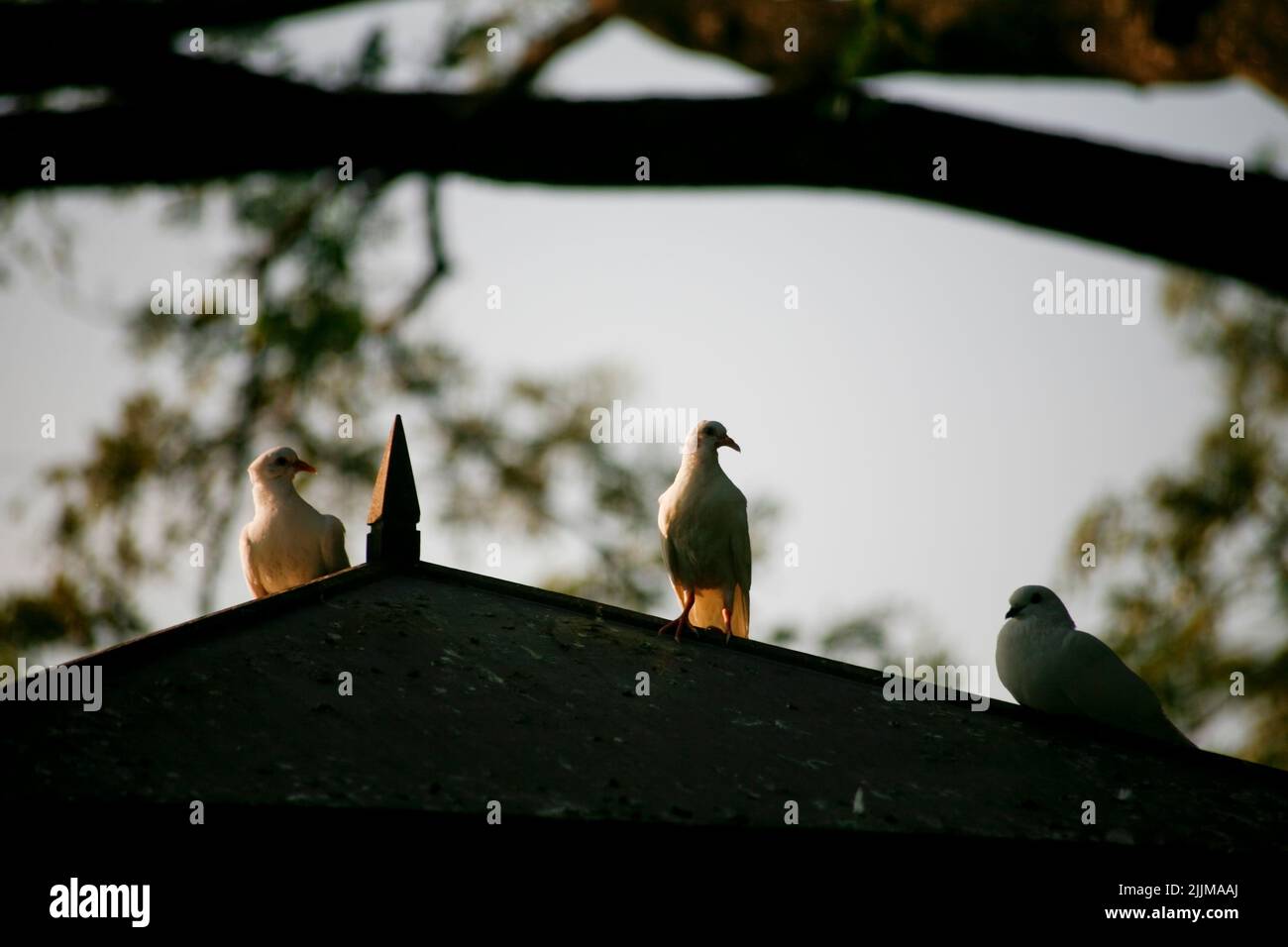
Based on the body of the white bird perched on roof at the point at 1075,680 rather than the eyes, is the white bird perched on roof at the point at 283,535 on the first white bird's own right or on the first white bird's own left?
on the first white bird's own right

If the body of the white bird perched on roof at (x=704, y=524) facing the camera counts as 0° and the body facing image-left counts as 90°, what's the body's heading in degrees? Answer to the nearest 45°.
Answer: approximately 0°

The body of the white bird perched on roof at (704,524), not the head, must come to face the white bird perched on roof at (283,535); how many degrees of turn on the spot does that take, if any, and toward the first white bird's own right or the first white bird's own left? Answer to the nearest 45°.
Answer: approximately 90° to the first white bird's own right

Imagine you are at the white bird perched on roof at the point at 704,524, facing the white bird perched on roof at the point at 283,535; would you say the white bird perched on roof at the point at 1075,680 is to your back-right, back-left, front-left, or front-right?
back-left

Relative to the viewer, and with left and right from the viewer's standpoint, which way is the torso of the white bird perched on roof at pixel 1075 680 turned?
facing the viewer and to the left of the viewer

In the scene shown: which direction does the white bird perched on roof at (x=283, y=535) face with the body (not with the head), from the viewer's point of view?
toward the camera

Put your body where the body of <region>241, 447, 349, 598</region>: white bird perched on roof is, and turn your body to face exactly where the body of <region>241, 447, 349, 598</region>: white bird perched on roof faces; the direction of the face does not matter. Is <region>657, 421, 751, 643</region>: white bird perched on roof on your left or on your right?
on your left
